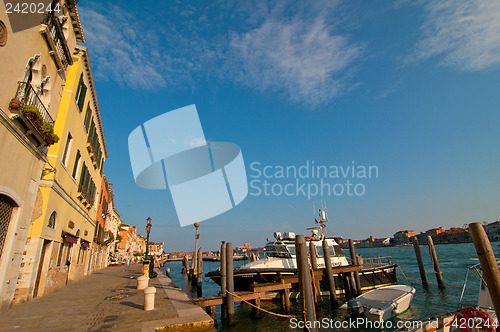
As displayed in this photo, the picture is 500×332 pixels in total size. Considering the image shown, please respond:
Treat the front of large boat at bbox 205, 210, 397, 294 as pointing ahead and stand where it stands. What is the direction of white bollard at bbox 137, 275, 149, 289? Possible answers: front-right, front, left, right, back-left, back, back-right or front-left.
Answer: front-left

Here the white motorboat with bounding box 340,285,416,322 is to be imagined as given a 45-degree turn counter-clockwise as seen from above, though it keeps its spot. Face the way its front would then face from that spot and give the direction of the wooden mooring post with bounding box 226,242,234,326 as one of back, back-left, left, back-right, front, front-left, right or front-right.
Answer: back-left

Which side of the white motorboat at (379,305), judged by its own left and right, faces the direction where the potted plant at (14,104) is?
back

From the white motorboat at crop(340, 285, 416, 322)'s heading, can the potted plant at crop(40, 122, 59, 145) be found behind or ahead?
behind

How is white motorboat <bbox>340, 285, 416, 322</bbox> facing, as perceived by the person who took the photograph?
facing away from the viewer and to the right of the viewer

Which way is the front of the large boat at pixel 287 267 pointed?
to the viewer's left

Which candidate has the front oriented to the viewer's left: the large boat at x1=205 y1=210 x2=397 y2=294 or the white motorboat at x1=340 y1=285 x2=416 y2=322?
the large boat

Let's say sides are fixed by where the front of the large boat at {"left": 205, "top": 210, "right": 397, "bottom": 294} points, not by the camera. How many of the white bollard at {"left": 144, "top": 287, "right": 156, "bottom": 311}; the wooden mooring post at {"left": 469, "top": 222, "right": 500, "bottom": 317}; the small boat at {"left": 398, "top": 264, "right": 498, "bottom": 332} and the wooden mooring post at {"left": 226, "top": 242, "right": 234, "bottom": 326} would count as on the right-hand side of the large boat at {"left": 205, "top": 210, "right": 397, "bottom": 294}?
0

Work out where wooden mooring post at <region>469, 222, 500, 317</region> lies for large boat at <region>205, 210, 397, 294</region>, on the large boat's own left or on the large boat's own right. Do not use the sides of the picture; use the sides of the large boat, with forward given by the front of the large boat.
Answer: on the large boat's own left

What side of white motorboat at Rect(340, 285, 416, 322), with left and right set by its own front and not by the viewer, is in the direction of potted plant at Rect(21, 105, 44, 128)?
back

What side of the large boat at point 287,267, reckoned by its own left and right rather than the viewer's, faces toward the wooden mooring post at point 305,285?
left

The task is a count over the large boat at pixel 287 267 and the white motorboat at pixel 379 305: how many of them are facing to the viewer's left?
1

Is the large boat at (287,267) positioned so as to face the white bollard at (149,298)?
no

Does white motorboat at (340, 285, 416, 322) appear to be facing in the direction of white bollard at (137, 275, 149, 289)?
no

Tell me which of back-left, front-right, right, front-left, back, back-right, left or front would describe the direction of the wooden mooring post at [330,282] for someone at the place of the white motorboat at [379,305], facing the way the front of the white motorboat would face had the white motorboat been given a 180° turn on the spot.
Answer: right

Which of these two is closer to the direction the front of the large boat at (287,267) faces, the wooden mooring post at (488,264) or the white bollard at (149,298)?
the white bollard
